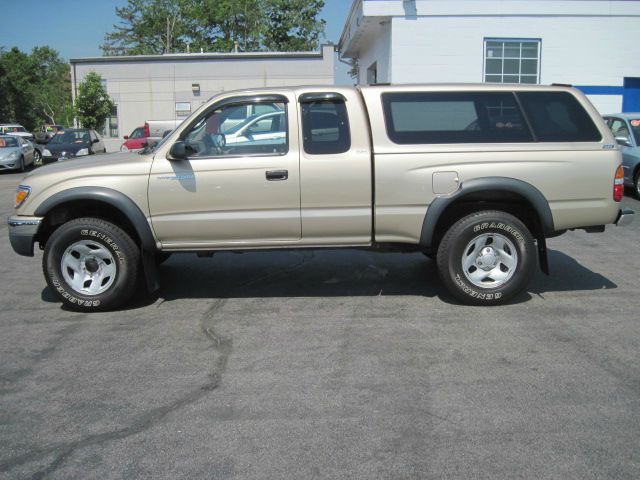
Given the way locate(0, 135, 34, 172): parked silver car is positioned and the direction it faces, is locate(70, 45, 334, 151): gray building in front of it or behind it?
behind

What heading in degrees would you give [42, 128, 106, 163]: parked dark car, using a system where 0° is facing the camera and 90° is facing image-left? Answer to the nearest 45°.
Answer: approximately 45°

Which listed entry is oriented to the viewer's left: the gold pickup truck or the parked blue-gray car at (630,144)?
the gold pickup truck

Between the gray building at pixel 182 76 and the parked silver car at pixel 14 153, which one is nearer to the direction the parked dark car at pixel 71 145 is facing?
the parked silver car

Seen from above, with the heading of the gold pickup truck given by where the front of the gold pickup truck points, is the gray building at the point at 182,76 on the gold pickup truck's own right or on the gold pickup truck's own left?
on the gold pickup truck's own right

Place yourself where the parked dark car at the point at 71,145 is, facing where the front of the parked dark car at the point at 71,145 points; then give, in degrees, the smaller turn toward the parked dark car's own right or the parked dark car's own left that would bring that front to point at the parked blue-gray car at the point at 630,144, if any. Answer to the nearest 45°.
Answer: approximately 90° to the parked dark car's own left

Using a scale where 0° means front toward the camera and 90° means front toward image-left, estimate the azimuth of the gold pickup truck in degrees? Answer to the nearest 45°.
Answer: approximately 90°

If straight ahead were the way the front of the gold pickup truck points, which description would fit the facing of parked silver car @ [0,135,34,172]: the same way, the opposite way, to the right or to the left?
to the left
